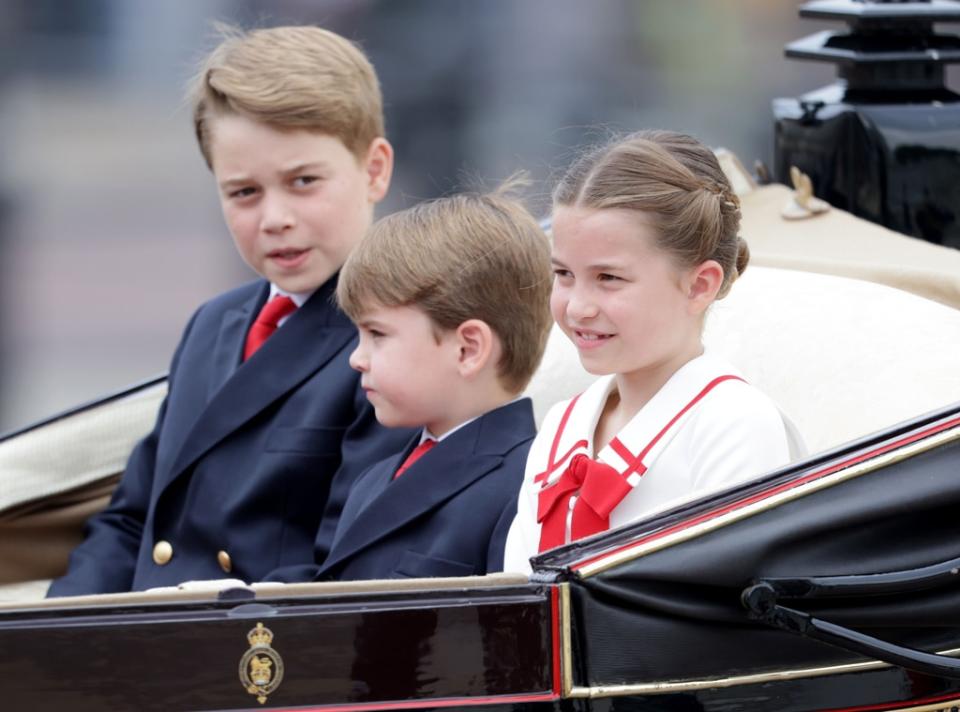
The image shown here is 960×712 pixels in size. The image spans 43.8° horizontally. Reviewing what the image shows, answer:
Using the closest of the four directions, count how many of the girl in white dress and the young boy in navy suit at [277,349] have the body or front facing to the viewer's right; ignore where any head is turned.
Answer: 0

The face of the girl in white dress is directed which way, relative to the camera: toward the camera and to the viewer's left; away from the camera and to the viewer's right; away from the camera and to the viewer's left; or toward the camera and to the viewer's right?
toward the camera and to the viewer's left

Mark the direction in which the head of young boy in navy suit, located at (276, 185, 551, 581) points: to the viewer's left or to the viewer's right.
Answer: to the viewer's left

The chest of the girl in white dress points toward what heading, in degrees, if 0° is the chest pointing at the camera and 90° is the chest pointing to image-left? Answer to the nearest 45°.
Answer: approximately 45°
